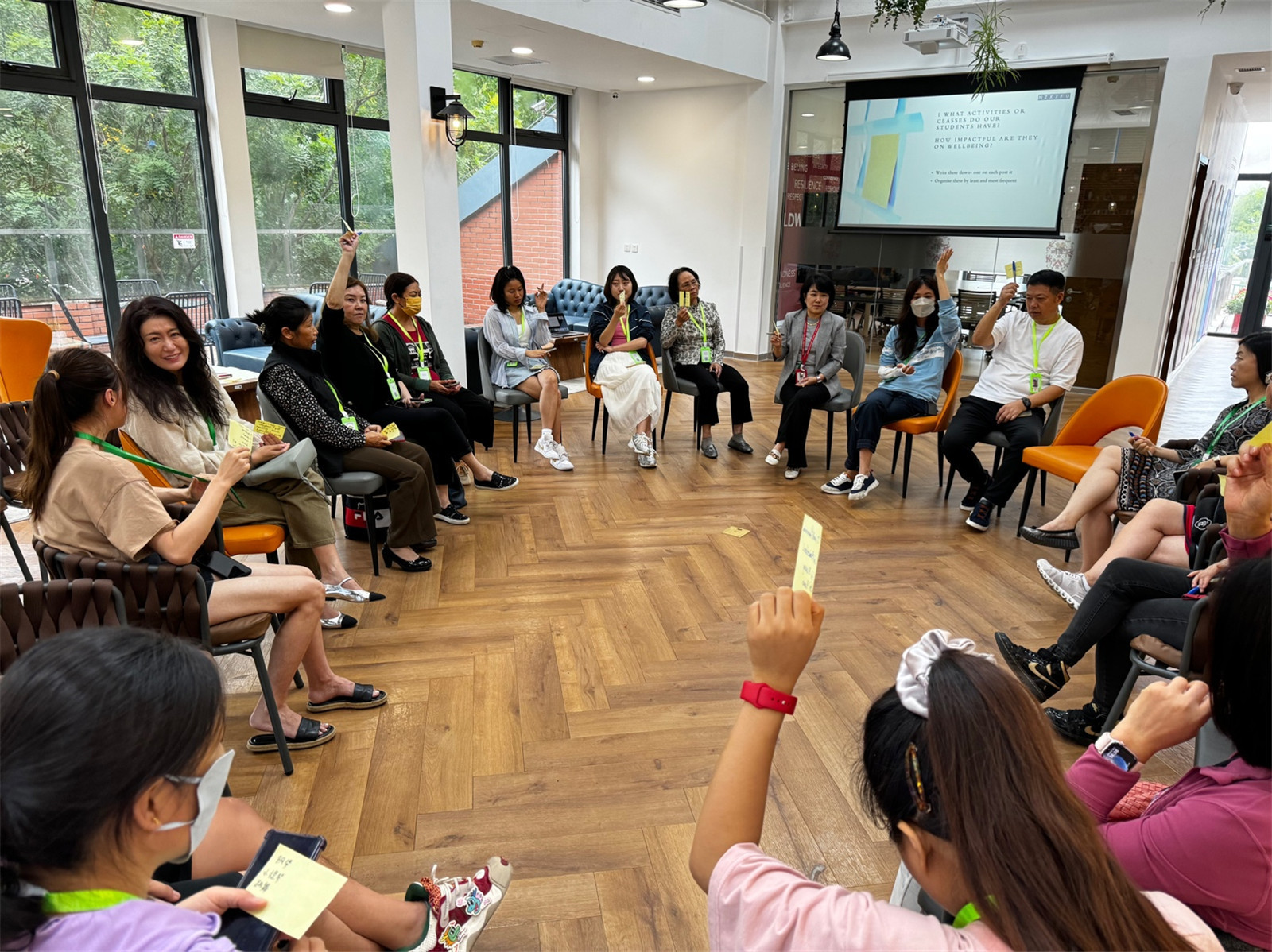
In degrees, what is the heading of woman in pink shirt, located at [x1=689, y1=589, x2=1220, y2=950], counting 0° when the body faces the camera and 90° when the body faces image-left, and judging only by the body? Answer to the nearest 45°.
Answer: approximately 135°

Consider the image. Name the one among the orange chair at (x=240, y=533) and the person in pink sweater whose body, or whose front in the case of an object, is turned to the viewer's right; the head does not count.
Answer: the orange chair

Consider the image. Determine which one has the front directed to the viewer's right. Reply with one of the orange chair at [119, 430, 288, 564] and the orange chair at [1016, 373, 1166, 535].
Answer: the orange chair at [119, 430, 288, 564]

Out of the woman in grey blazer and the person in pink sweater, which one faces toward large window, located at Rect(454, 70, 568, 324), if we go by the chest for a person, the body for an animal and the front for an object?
the person in pink sweater

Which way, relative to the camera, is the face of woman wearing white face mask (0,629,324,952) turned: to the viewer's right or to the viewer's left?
to the viewer's right

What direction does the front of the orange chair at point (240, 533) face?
to the viewer's right

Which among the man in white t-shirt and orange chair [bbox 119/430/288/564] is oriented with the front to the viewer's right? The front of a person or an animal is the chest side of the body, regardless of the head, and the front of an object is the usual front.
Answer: the orange chair

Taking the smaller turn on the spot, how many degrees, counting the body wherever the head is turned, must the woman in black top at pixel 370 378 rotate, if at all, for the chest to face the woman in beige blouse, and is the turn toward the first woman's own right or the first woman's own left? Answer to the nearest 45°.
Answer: approximately 90° to the first woman's own right

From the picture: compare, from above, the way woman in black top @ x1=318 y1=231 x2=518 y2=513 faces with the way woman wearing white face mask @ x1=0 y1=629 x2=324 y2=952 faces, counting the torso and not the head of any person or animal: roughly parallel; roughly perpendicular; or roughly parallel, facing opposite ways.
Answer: roughly perpendicular

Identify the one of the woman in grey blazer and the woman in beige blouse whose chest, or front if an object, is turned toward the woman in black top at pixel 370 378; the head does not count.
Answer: the woman in grey blazer

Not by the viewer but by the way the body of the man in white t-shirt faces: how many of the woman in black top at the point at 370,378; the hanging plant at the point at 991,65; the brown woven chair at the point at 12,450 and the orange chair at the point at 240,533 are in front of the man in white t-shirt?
3

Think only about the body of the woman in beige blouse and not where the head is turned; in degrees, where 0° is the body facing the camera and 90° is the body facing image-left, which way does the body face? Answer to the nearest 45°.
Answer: approximately 315°

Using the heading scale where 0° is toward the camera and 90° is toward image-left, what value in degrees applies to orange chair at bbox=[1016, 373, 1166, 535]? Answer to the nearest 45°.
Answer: approximately 45°
